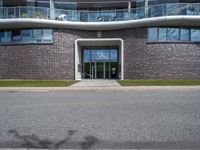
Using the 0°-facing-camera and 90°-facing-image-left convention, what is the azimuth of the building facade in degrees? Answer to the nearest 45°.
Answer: approximately 0°
